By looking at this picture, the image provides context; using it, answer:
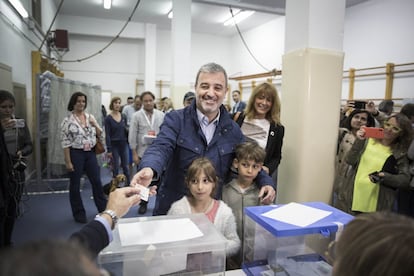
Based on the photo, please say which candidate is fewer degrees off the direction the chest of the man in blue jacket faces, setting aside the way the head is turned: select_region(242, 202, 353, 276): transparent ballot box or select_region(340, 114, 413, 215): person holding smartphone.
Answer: the transparent ballot box

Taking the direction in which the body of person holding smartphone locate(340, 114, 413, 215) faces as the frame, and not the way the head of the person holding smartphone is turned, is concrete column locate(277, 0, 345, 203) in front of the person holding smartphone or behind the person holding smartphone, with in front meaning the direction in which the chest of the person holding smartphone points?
in front

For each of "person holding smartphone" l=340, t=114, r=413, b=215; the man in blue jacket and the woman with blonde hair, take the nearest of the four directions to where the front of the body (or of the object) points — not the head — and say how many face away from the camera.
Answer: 0

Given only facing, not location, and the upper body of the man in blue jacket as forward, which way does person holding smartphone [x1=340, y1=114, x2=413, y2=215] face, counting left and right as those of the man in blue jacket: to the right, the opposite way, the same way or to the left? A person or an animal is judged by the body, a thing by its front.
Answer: to the right

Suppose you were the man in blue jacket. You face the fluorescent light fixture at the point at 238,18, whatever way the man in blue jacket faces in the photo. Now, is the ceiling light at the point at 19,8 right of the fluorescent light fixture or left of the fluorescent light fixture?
left

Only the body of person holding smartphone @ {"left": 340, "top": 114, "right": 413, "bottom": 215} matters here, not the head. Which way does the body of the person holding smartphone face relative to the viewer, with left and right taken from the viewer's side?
facing the viewer and to the left of the viewer

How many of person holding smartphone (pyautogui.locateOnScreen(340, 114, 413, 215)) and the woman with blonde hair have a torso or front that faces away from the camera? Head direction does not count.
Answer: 0

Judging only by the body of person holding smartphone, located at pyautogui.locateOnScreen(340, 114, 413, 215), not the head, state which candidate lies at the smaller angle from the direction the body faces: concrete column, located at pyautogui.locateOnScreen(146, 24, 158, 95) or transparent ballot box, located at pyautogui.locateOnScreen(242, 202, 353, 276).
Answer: the transparent ballot box

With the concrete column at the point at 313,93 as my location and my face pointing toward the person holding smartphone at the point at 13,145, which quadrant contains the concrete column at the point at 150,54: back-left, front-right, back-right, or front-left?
front-right

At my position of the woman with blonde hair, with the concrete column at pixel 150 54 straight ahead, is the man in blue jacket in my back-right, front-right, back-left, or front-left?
back-left

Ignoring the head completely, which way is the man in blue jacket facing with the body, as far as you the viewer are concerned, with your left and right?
facing the viewer

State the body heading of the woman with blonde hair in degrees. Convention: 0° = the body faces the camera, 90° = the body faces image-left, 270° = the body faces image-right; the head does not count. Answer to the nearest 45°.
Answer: approximately 45°

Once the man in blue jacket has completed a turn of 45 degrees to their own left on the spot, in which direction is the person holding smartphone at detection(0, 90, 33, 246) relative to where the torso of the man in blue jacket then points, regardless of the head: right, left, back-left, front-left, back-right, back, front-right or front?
back

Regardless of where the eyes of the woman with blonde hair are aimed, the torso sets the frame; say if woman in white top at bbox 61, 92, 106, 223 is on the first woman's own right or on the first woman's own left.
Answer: on the first woman's own right

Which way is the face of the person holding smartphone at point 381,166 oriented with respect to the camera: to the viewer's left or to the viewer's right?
to the viewer's left

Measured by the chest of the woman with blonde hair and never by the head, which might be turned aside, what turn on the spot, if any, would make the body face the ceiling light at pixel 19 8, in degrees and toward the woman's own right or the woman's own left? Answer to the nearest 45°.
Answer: approximately 90° to the woman's own right
